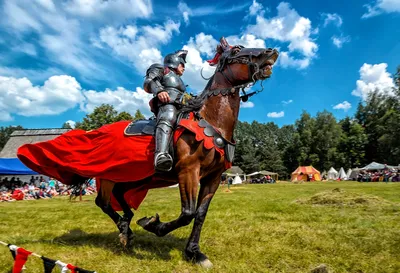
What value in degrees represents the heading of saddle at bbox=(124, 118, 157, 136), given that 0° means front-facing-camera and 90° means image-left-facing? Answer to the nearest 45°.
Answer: approximately 270°

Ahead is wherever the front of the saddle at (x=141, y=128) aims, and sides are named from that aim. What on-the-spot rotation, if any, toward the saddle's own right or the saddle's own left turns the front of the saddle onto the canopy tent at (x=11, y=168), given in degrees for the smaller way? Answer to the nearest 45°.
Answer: approximately 135° to the saddle's own left
